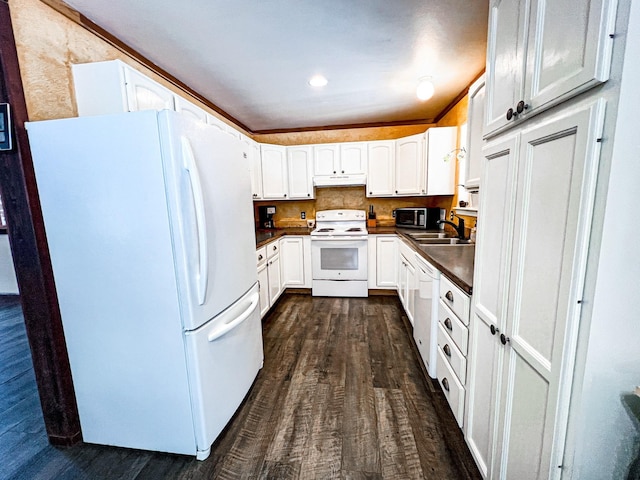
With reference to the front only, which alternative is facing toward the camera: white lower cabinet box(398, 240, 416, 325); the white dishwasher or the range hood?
the range hood

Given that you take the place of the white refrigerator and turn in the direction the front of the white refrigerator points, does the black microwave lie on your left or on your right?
on your left

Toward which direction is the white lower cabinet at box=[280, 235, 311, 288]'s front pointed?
toward the camera

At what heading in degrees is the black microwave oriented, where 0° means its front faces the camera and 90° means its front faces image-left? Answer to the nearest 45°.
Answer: approximately 45°

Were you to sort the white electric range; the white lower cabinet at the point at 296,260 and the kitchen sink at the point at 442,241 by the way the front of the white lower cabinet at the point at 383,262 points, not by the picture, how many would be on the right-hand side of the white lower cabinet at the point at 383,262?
2

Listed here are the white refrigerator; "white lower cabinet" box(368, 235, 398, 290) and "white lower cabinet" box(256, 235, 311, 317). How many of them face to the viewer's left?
0

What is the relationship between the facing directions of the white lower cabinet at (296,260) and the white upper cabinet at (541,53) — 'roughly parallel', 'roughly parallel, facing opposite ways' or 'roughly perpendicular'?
roughly perpendicular

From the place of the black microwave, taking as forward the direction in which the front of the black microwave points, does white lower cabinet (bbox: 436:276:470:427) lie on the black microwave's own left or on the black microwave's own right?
on the black microwave's own left

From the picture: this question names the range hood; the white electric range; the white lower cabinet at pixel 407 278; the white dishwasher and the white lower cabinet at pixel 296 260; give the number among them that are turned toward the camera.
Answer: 3

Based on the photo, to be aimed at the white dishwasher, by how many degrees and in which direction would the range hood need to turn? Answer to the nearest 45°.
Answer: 0° — it already faces it

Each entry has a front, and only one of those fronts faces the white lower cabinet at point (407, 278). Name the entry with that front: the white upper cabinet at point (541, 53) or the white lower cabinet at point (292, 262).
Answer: the white lower cabinet at point (292, 262)

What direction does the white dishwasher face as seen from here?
to the viewer's left

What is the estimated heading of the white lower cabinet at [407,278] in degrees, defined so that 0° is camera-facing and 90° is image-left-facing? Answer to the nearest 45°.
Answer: approximately 90°

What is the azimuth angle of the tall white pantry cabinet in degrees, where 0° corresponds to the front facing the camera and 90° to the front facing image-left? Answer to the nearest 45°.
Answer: approximately 45°

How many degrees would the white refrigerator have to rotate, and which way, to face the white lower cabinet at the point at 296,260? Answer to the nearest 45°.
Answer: approximately 90° to its left

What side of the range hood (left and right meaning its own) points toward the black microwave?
left
